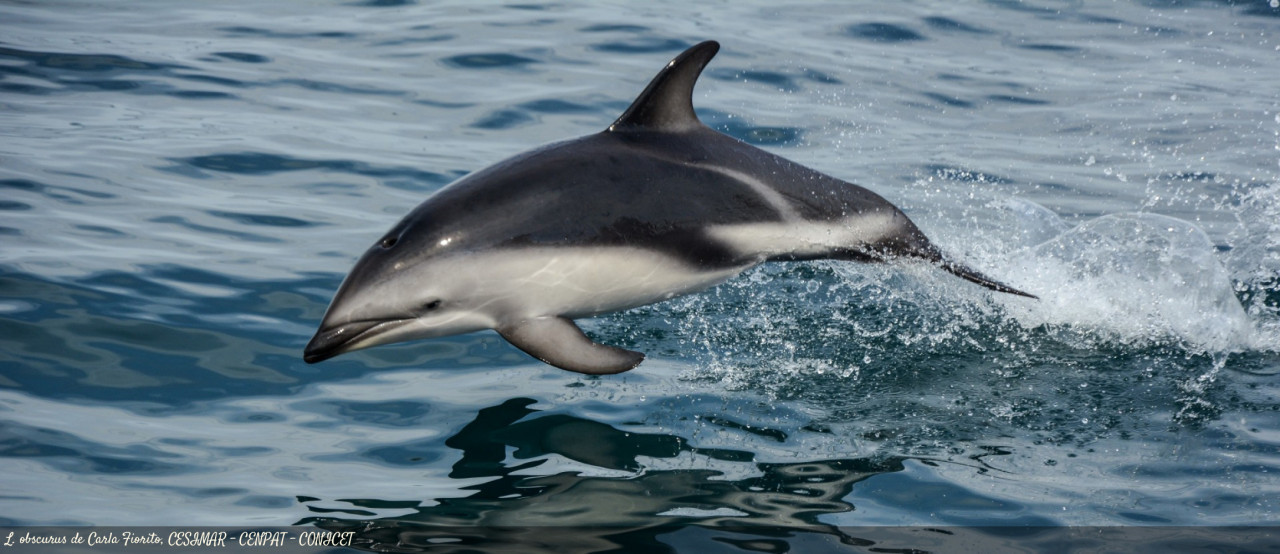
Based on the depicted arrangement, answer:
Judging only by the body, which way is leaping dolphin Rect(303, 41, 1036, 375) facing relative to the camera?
to the viewer's left
